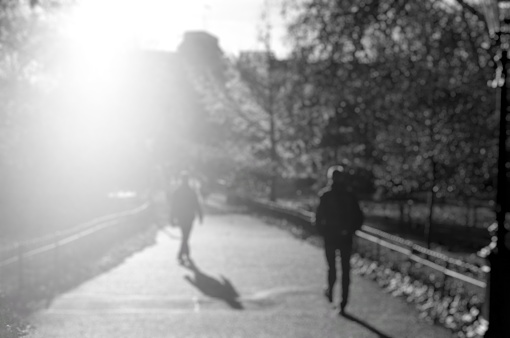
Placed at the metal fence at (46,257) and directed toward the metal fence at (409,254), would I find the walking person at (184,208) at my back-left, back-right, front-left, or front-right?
front-left

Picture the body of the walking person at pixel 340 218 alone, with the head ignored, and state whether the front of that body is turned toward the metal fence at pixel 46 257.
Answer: no

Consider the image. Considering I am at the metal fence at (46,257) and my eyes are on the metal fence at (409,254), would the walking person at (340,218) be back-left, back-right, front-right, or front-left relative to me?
front-right

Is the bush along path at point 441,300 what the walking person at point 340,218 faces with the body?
no

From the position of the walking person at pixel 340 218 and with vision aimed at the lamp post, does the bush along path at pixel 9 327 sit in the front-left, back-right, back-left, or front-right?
front-right
